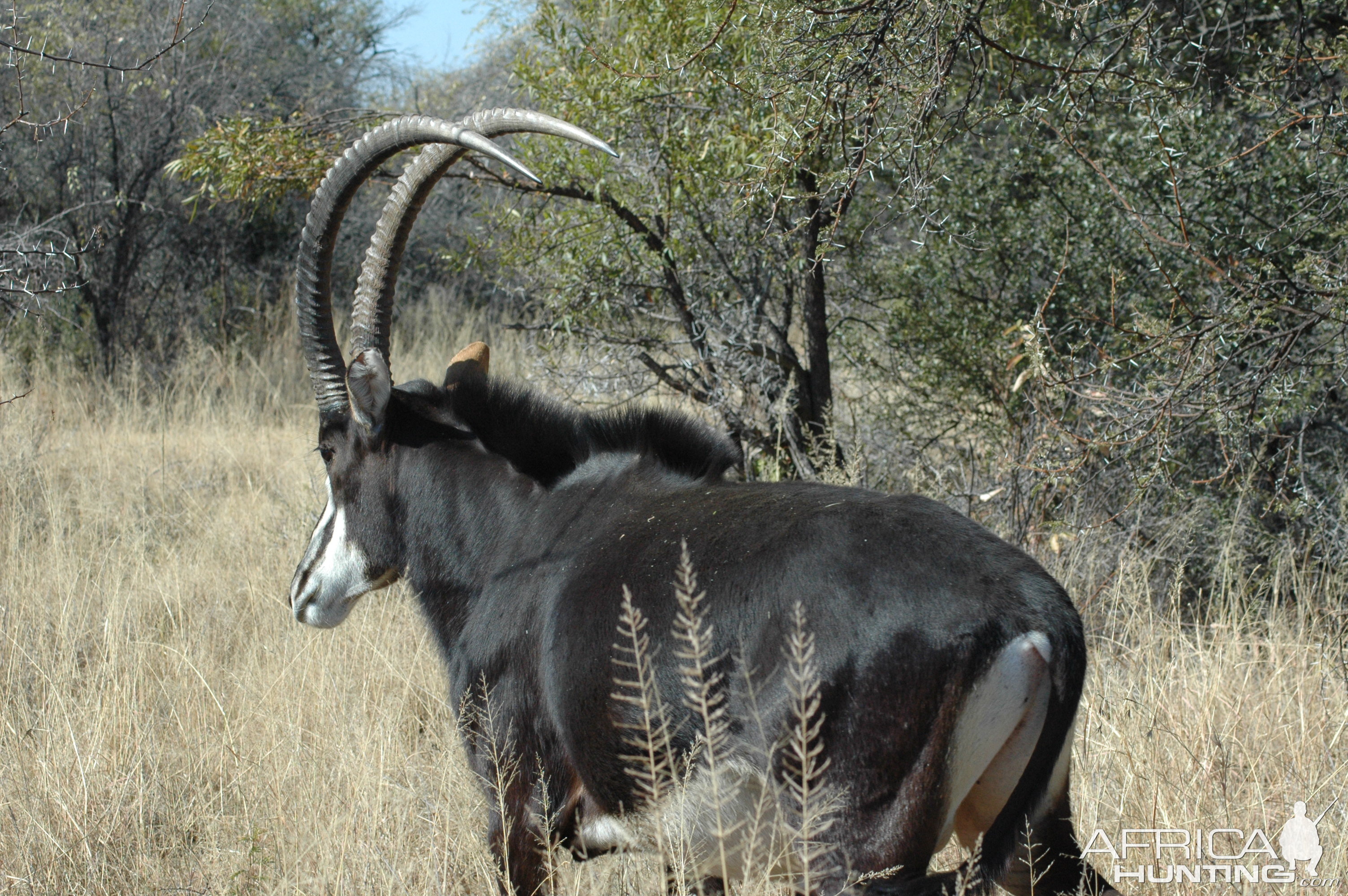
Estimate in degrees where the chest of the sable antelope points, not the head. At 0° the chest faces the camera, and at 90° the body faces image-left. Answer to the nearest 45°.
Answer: approximately 135°
